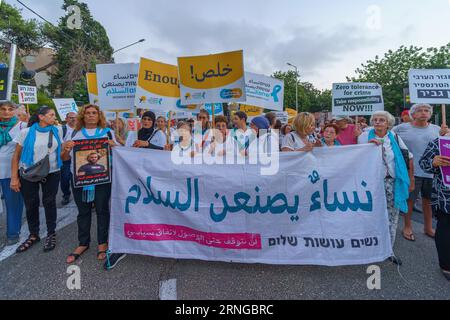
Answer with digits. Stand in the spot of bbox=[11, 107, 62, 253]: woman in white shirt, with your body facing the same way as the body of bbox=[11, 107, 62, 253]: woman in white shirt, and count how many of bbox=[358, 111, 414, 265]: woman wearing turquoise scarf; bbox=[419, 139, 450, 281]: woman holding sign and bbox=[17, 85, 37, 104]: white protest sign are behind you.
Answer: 1

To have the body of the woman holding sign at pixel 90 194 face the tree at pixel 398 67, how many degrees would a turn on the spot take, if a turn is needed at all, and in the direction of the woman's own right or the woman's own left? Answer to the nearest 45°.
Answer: approximately 135° to the woman's own left

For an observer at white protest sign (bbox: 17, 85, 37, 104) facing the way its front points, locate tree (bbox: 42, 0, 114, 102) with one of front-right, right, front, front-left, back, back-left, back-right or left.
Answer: back

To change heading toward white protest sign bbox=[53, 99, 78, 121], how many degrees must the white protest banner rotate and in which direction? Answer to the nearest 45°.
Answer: approximately 135° to its right

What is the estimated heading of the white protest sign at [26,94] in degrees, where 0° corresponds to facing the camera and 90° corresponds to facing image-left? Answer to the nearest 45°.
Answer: approximately 0°

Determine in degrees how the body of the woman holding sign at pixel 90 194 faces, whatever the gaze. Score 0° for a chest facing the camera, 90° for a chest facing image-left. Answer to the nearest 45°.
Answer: approximately 0°

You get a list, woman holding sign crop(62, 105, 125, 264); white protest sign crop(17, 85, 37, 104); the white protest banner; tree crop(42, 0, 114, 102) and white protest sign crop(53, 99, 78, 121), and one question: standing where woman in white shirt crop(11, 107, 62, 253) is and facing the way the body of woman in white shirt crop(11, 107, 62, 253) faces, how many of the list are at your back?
3

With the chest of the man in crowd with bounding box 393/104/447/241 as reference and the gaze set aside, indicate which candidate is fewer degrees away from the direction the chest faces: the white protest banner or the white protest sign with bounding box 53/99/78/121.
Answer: the white protest banner
